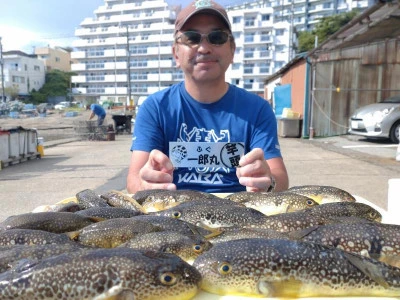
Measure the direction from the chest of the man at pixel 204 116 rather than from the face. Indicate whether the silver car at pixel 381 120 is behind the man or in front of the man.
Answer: behind

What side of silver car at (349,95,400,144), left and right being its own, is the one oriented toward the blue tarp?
right

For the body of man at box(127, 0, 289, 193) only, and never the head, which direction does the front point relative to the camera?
toward the camera

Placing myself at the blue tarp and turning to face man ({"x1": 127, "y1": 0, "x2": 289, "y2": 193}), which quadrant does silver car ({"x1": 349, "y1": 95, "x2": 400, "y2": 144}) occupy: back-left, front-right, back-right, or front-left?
front-left

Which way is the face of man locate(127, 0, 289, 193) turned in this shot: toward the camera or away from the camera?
toward the camera

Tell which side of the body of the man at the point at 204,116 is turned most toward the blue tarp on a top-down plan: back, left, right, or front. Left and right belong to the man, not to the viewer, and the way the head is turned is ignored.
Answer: back

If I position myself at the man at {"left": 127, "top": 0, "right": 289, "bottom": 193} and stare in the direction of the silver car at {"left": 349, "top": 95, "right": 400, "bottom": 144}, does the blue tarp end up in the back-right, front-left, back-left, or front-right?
front-left

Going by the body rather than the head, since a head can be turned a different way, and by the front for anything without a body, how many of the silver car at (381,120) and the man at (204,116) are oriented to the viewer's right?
0

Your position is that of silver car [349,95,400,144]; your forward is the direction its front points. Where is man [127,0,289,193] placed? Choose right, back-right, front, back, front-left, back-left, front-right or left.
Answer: front-left
